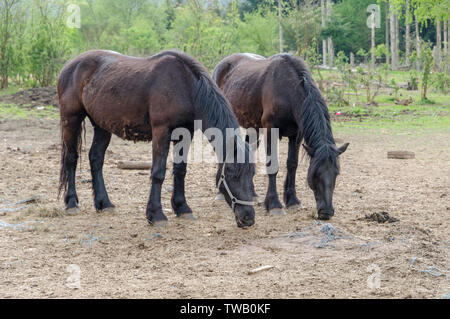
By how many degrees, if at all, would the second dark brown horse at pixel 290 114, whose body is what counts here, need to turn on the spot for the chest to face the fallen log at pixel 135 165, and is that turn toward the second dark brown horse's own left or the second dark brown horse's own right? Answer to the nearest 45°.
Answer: approximately 180°

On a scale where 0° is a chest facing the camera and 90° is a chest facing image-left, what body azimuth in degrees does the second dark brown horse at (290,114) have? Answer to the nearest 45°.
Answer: approximately 315°

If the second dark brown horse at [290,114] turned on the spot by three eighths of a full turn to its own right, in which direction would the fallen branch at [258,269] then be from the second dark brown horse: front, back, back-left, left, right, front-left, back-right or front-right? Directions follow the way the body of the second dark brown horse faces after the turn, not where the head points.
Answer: left

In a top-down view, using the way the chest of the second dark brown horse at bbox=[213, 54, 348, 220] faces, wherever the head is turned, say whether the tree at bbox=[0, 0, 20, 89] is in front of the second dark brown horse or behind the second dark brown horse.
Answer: behind
